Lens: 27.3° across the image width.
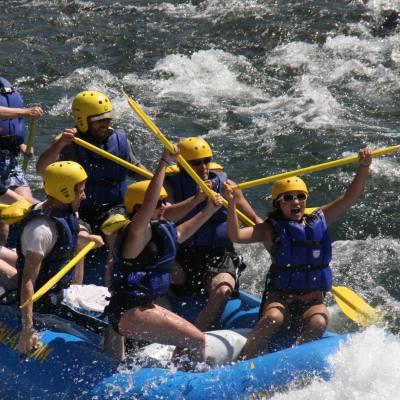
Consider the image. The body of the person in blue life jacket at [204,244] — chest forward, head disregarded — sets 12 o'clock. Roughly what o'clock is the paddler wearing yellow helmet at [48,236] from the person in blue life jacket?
The paddler wearing yellow helmet is roughly at 3 o'clock from the person in blue life jacket.

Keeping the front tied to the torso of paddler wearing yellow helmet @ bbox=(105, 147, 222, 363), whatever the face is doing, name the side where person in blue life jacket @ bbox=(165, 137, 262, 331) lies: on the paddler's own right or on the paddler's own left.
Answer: on the paddler's own left

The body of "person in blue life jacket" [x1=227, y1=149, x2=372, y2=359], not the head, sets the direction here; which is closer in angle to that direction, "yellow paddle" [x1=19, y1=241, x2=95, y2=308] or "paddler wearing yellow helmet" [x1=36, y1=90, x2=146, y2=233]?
the yellow paddle

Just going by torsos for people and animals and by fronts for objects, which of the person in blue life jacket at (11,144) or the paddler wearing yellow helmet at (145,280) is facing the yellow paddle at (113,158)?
the person in blue life jacket

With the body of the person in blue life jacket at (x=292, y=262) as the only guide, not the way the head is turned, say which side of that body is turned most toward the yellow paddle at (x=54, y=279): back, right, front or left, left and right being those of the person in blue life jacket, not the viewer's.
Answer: right

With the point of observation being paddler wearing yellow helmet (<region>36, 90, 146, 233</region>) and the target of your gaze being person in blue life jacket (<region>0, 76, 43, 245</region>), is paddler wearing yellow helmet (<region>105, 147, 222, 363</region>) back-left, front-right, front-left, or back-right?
back-left

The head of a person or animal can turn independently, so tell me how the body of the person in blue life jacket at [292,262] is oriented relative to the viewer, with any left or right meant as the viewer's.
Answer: facing the viewer

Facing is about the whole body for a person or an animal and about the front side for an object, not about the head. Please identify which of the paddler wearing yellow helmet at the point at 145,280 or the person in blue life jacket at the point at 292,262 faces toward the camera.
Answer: the person in blue life jacket

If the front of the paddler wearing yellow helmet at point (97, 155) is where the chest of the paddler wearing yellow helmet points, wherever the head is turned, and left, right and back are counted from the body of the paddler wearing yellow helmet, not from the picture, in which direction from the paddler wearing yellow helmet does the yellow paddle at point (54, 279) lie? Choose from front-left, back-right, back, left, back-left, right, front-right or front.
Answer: front-right

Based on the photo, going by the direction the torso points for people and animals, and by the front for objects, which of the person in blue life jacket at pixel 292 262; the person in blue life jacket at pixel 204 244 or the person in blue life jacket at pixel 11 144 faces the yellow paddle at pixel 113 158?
the person in blue life jacket at pixel 11 144

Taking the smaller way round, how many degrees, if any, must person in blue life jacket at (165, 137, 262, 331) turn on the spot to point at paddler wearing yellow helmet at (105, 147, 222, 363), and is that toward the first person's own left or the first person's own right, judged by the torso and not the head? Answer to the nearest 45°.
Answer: approximately 45° to the first person's own right

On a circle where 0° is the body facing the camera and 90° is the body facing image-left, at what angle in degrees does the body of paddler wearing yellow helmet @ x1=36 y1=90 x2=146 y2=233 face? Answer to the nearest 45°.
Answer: approximately 315°
